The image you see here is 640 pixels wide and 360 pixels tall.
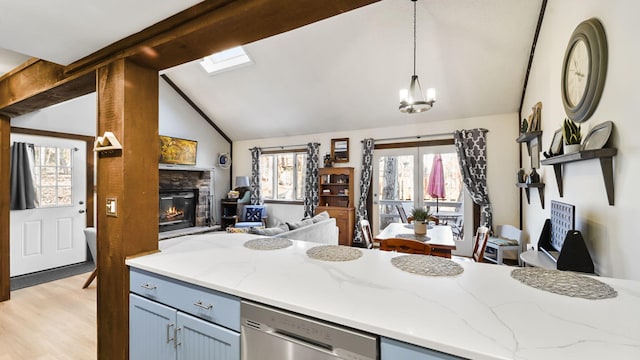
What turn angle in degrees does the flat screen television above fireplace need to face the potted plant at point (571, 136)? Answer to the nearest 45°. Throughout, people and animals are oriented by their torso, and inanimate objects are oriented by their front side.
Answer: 0° — it already faces it

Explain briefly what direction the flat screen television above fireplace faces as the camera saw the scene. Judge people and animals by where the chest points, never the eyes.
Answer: facing the viewer and to the right of the viewer

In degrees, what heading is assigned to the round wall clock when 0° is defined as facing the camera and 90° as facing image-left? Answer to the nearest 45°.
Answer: approximately 45°

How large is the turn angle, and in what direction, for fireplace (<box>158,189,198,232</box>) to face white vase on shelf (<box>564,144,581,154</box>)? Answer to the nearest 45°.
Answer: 0° — it already faces it

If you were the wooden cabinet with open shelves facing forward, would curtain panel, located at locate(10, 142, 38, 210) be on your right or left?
on your right

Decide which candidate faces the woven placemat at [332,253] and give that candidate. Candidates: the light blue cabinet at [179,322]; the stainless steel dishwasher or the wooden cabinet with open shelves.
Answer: the wooden cabinet with open shelves

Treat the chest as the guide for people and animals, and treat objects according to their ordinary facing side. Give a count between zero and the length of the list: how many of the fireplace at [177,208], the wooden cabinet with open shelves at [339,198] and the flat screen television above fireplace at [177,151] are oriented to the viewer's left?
0

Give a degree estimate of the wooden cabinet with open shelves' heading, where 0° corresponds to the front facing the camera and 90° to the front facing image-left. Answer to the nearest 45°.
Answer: approximately 0°

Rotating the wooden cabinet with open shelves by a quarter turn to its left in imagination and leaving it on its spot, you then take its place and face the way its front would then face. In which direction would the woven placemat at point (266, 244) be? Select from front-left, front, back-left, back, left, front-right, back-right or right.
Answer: right

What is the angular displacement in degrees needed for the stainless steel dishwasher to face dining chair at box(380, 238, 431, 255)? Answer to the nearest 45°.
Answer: approximately 180°

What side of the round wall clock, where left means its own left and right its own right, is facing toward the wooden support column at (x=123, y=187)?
front

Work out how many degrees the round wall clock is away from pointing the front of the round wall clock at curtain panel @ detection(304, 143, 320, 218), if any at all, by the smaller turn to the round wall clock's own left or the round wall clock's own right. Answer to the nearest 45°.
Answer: approximately 45° to the round wall clock's own right

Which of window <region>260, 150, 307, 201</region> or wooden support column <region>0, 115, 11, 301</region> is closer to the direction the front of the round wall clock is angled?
the wooden support column

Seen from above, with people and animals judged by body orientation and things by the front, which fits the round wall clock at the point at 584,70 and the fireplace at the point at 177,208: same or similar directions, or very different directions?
very different directions

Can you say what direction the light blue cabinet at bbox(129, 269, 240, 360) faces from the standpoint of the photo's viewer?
facing the viewer and to the left of the viewer

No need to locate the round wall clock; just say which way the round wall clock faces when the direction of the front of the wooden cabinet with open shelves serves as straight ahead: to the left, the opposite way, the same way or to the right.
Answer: to the right
